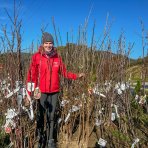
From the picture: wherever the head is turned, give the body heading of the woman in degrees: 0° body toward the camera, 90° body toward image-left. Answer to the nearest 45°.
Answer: approximately 0°
